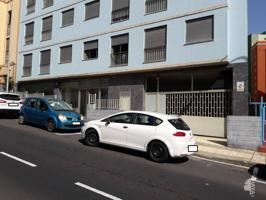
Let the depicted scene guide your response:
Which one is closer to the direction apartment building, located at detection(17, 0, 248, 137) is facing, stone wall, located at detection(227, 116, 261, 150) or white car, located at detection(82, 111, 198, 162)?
the white car

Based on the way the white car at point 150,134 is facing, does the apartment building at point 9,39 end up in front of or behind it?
in front

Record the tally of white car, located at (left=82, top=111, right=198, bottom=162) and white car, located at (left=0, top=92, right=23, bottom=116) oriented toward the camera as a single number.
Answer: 0

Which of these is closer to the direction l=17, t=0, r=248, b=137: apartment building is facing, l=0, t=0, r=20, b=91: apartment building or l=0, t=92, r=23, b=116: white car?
the white car

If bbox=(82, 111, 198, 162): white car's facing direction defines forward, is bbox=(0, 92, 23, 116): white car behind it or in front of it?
in front

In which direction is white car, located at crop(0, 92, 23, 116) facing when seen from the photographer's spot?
facing away from the viewer and to the left of the viewer

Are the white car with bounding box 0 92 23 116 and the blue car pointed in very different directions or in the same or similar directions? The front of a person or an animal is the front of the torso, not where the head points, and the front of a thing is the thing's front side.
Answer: very different directions

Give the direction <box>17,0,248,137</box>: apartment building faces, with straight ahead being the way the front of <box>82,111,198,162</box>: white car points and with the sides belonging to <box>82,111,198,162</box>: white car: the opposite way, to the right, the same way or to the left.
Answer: to the left

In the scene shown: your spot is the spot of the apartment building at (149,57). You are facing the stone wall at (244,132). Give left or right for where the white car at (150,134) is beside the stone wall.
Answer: right

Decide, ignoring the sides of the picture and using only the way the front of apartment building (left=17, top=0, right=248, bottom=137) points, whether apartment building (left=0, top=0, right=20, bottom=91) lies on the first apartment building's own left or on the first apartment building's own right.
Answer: on the first apartment building's own right

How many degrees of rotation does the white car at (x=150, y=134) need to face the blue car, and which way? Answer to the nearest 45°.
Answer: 0° — it already faces it

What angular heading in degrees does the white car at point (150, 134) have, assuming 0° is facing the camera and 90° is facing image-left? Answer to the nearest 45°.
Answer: approximately 135°

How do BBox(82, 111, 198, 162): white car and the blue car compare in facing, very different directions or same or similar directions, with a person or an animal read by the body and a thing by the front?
very different directions

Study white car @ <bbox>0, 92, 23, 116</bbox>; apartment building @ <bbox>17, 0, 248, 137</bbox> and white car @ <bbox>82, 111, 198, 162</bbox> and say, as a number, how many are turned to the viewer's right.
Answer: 0

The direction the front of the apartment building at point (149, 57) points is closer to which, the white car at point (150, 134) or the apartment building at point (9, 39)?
the white car
